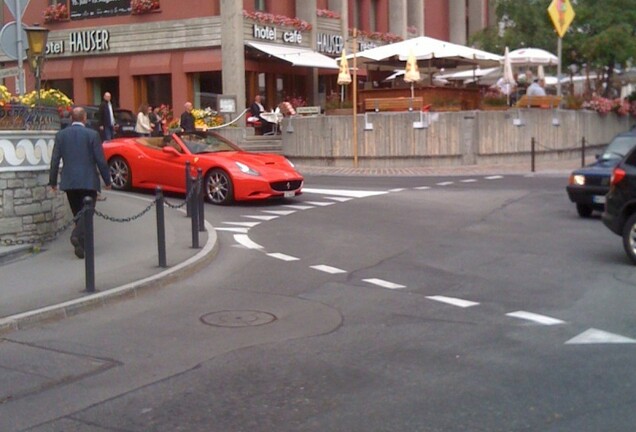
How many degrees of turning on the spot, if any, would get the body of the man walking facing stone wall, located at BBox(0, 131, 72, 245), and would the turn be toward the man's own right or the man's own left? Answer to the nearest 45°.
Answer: approximately 45° to the man's own left

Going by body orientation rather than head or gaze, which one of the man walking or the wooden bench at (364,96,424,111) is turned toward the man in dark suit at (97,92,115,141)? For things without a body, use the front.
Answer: the man walking

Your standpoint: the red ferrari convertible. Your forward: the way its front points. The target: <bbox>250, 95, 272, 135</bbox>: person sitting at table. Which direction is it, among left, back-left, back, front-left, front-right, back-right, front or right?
back-left

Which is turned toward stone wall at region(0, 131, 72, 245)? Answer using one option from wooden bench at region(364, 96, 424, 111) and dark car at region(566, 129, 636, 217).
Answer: the dark car

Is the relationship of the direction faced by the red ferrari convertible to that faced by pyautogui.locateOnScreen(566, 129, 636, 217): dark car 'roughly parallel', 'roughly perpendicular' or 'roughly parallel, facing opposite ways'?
roughly perpendicular

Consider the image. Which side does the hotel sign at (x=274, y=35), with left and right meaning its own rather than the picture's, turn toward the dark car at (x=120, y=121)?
right

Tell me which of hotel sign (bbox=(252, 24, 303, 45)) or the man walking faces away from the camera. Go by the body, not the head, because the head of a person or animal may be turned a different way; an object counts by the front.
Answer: the man walking

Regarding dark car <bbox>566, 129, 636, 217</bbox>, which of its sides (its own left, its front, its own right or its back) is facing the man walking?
front

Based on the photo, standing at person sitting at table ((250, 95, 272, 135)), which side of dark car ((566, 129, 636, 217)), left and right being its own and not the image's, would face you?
right

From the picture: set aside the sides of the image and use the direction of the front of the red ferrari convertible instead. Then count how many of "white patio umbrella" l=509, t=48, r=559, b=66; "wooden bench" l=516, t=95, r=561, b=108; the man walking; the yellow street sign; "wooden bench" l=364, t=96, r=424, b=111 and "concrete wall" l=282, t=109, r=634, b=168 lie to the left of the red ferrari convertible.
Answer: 5

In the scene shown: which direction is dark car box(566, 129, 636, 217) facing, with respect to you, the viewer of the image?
facing the viewer and to the left of the viewer

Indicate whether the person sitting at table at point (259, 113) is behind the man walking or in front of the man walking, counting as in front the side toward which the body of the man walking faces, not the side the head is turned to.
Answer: in front

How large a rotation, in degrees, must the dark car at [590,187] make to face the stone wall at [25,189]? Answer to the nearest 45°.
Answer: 0° — it already faces it

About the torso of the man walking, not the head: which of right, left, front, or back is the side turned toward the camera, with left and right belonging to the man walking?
back

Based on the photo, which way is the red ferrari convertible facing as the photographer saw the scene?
facing the viewer and to the right of the viewer
